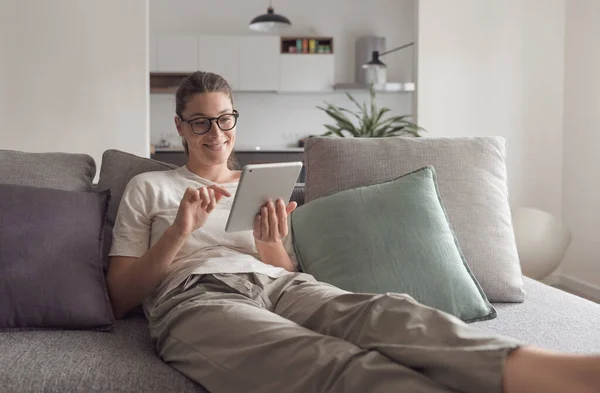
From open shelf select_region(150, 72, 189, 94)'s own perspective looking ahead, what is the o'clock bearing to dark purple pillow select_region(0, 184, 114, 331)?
The dark purple pillow is roughly at 12 o'clock from the open shelf.

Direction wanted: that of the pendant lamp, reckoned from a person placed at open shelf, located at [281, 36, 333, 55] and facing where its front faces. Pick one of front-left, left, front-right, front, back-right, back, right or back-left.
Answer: front

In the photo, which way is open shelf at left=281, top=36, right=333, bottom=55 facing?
toward the camera

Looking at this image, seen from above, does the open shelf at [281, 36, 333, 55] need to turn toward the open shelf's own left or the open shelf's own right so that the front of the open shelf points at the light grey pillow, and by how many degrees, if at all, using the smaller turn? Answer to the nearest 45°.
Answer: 0° — it already faces it

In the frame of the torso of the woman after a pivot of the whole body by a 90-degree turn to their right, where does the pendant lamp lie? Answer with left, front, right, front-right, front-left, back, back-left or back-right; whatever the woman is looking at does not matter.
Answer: back-right

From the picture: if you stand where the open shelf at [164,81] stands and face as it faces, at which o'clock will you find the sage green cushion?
The sage green cushion is roughly at 12 o'clock from the open shelf.

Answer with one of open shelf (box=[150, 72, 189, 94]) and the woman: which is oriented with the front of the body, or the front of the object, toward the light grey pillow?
the open shelf

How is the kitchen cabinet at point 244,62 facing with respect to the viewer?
toward the camera

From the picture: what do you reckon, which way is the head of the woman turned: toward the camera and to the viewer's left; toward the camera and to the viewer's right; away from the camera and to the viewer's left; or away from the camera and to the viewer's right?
toward the camera and to the viewer's right

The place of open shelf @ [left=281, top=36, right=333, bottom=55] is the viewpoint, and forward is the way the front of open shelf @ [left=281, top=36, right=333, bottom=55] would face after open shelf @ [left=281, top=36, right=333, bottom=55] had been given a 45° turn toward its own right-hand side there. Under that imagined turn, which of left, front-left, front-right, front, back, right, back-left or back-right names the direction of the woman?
front-left

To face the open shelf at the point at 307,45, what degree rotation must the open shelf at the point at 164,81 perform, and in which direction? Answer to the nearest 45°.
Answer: approximately 90° to its left

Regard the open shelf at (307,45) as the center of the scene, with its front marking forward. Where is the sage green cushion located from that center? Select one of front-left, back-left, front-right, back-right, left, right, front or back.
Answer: front
